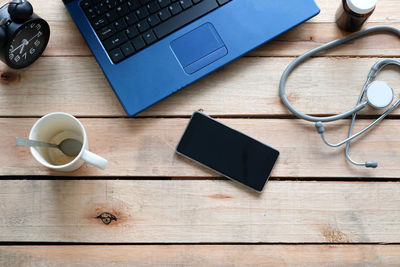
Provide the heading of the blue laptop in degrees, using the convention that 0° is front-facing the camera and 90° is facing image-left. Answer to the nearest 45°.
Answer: approximately 315°
